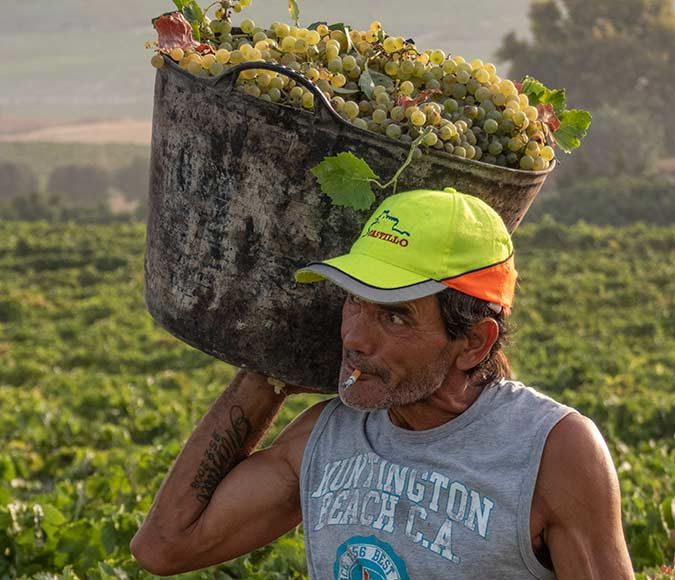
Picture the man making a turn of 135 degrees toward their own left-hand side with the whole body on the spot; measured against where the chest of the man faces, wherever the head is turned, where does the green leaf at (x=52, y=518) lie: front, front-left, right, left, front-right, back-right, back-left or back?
back-left

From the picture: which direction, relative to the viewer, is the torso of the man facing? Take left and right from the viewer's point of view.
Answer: facing the viewer and to the left of the viewer

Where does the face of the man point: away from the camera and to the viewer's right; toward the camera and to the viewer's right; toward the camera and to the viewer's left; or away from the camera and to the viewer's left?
toward the camera and to the viewer's left
